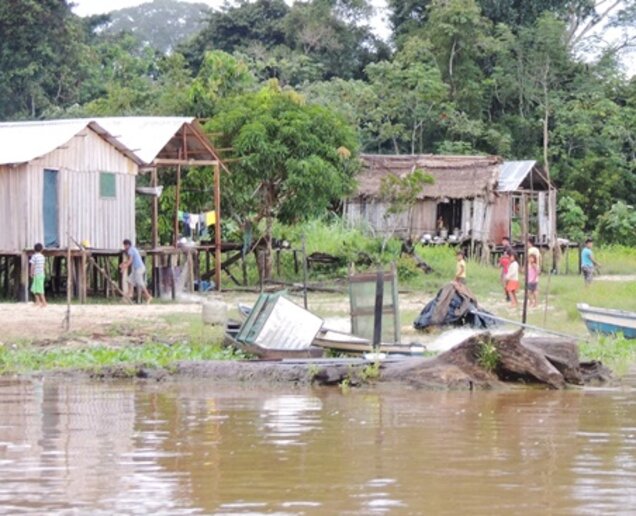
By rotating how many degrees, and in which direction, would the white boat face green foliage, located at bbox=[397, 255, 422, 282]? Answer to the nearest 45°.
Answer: approximately 45° to its right

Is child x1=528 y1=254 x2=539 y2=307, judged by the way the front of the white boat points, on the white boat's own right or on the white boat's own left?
on the white boat's own right

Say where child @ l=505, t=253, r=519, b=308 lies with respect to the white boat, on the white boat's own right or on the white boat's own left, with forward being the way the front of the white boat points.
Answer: on the white boat's own right

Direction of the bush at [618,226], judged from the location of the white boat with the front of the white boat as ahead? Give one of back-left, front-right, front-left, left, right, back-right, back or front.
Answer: right

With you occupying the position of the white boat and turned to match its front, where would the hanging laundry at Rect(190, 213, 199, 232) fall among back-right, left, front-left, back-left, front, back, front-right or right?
front-right

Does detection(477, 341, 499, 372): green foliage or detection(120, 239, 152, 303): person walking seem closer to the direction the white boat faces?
the person walking

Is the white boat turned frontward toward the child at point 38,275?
yes

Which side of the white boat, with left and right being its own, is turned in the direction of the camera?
left
